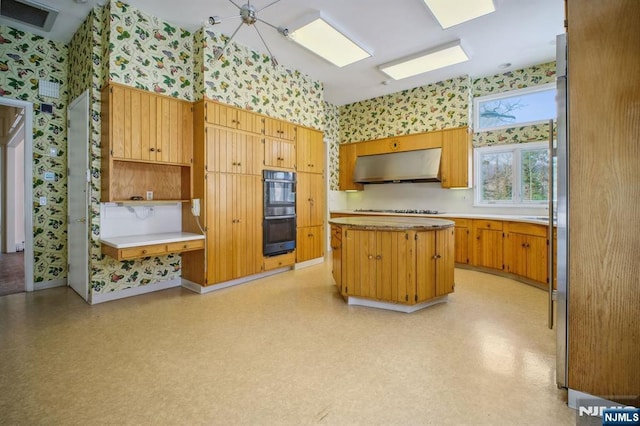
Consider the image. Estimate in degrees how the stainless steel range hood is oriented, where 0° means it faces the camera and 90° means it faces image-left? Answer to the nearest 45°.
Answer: approximately 45°

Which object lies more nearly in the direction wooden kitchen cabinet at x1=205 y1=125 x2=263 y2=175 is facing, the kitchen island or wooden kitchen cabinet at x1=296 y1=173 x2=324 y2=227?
the kitchen island
